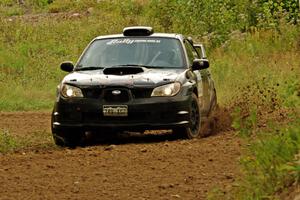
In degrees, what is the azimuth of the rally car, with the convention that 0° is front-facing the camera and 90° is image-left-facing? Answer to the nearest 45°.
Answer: approximately 0°
